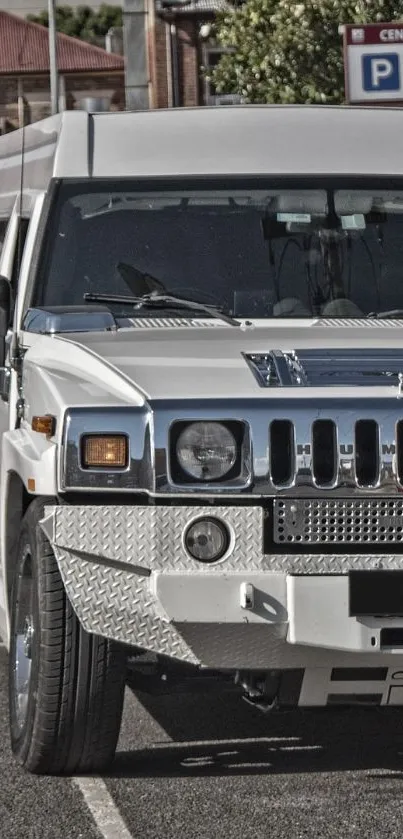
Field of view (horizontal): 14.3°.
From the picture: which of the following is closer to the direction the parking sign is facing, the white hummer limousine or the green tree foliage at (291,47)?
the white hummer limousine

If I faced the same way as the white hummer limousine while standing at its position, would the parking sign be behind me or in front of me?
behind

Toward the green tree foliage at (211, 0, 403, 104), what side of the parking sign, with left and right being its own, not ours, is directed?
back

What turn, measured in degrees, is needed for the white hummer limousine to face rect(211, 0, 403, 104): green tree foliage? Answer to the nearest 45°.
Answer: approximately 180°

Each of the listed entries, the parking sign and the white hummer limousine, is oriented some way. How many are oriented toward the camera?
2

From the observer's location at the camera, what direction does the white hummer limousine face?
facing the viewer

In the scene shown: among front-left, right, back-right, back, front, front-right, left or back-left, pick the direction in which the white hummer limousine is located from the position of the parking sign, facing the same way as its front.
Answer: front
